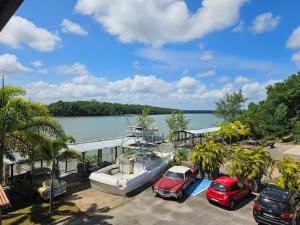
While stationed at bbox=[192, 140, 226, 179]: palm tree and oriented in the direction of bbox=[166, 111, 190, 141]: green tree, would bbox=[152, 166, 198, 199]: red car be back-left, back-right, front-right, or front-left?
back-left

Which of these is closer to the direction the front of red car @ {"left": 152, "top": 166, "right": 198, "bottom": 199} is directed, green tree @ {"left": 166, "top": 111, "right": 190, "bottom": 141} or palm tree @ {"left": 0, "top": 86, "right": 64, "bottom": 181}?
the palm tree
